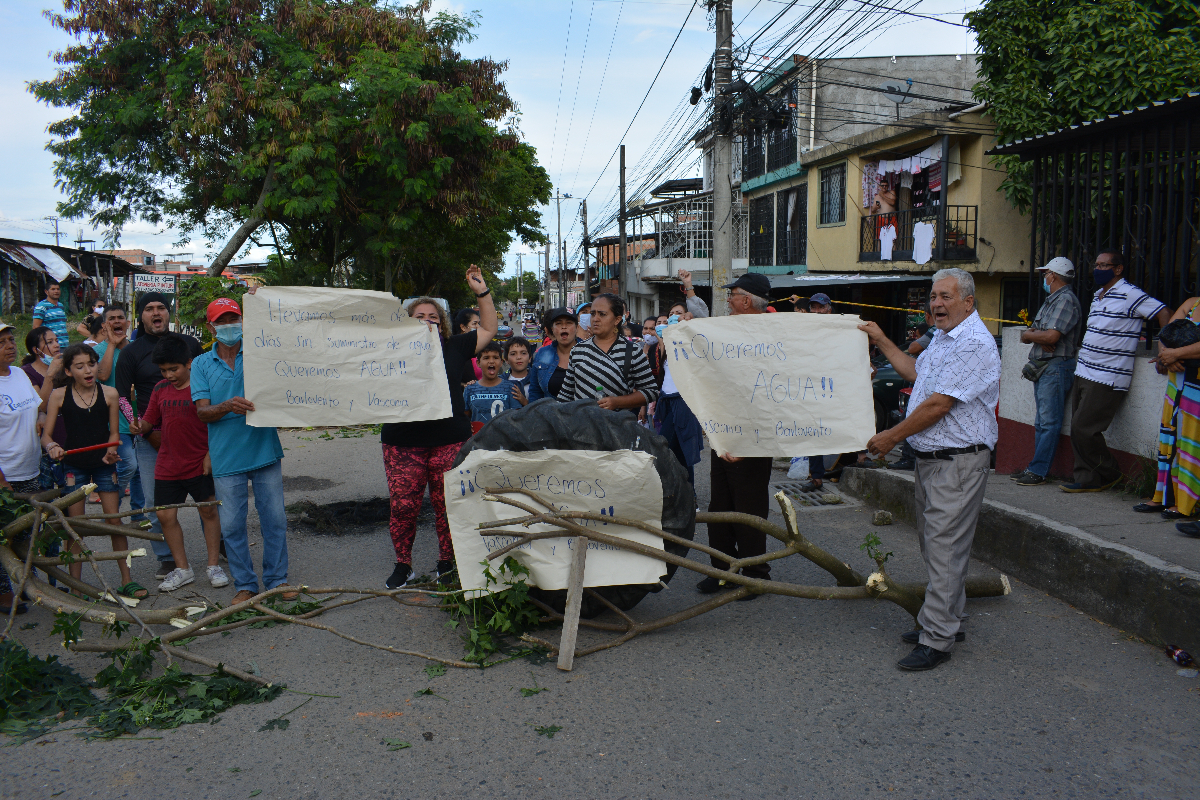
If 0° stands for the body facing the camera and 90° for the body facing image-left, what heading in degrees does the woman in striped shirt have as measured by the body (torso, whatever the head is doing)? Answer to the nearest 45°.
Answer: approximately 0°

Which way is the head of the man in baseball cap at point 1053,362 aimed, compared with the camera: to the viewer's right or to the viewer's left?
to the viewer's left

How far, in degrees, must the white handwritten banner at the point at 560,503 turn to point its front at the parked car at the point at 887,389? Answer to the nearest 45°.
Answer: approximately 135° to its left

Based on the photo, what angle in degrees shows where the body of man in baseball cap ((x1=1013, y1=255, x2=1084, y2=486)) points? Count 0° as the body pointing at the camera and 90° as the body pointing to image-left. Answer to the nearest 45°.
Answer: approximately 90°

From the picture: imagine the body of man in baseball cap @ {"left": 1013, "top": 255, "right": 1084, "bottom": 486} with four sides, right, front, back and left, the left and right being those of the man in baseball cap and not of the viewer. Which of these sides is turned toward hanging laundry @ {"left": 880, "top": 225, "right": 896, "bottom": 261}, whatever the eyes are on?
right

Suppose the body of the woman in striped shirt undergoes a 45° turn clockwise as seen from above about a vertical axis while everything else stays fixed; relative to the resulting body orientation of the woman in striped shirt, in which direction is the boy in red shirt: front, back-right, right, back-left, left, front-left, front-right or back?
front-right

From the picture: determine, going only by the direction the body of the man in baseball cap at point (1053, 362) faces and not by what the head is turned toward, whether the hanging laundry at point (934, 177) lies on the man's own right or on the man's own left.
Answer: on the man's own right
